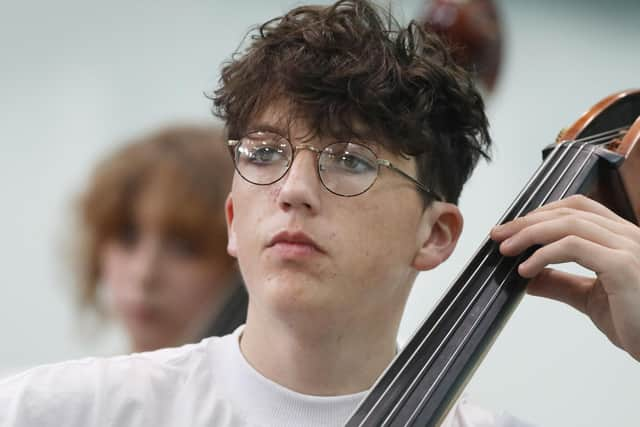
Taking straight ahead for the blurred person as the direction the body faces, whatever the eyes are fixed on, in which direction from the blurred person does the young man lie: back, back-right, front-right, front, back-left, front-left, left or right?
front-left

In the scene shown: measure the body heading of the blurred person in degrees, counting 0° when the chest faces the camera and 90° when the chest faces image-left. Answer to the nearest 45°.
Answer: approximately 45°

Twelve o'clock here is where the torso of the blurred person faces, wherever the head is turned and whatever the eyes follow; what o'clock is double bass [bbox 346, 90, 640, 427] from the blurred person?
The double bass is roughly at 10 o'clock from the blurred person.

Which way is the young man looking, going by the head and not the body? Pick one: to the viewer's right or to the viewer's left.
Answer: to the viewer's left
